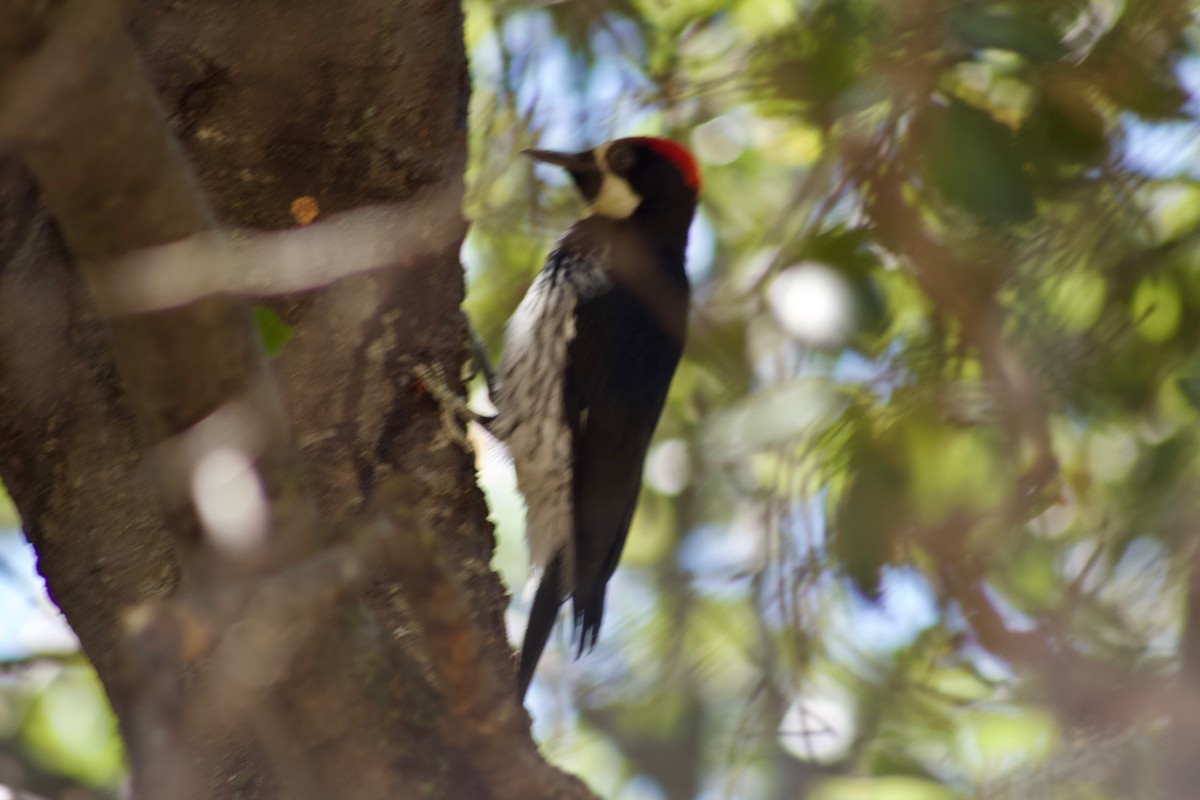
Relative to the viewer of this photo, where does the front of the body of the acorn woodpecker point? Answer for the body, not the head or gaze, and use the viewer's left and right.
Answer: facing to the left of the viewer
